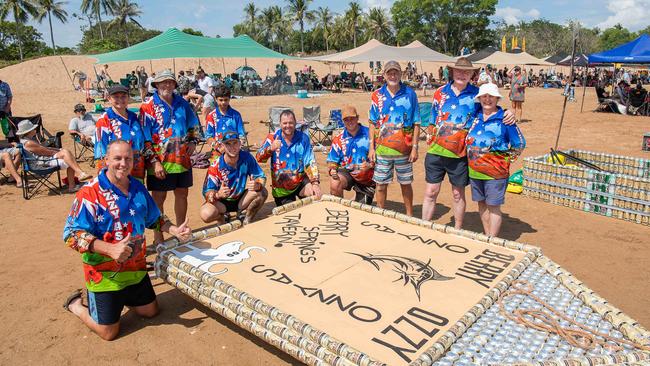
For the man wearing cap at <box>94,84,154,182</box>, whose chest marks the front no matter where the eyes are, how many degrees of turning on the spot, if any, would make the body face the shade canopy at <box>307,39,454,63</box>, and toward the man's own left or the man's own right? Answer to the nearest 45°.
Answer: approximately 135° to the man's own left

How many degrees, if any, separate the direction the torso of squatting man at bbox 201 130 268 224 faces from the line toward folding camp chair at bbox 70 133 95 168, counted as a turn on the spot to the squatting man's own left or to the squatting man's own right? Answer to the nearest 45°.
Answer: approximately 135° to the squatting man's own right

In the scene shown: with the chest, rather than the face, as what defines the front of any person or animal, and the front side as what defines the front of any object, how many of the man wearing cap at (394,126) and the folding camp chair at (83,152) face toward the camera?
1

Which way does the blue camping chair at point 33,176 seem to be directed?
to the viewer's right

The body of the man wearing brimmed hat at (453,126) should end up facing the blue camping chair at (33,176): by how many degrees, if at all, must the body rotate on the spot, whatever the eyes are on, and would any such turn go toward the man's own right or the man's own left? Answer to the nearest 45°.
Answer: approximately 90° to the man's own right

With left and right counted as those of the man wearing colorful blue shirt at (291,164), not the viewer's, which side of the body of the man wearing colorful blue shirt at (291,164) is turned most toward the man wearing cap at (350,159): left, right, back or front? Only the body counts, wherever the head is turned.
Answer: left

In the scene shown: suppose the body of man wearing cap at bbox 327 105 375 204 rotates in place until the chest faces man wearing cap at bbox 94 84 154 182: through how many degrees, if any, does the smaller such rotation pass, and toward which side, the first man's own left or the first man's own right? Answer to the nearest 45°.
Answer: approximately 45° to the first man's own right

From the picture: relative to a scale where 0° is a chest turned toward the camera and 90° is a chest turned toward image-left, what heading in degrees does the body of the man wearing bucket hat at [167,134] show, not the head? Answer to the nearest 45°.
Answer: approximately 0°

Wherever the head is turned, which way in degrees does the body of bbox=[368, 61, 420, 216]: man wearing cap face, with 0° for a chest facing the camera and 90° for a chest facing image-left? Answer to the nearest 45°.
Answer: approximately 0°
